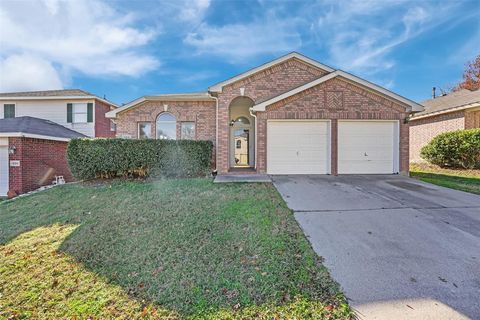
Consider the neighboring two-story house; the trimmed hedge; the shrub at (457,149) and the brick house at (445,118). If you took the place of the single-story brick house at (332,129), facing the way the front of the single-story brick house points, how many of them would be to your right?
2

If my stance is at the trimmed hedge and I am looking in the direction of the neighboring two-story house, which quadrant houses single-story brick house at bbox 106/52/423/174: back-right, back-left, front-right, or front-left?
back-right

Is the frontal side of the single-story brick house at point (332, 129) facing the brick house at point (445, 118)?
no

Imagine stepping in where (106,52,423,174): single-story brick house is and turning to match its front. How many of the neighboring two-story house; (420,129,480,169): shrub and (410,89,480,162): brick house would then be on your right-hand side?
1

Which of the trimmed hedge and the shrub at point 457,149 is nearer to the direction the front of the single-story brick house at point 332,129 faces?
the trimmed hedge

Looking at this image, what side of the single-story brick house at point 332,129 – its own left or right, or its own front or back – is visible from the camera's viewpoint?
front

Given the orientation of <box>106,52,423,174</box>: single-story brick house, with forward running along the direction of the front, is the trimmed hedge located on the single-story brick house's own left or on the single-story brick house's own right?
on the single-story brick house's own right

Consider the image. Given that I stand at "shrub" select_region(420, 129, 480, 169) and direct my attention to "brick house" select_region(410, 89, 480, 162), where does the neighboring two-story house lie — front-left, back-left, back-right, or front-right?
back-left

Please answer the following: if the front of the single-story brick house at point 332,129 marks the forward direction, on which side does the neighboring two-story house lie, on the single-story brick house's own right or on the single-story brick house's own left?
on the single-story brick house's own right

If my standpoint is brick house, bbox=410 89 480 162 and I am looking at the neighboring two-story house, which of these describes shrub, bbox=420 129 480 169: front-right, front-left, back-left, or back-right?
front-left

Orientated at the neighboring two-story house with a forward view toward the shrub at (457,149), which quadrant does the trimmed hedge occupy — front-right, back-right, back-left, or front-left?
front-right

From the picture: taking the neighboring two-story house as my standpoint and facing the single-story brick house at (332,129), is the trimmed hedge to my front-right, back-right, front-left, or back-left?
front-right
